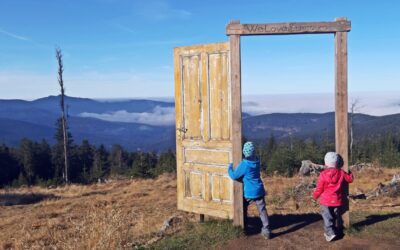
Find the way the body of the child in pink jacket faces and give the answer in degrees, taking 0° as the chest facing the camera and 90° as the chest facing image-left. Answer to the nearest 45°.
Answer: approximately 180°

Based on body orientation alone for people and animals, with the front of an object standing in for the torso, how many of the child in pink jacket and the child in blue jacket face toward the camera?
0

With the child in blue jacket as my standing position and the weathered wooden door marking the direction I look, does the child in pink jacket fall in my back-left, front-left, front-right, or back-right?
back-right

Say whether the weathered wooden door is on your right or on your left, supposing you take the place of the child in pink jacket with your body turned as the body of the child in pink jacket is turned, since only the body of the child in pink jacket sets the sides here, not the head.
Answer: on your left

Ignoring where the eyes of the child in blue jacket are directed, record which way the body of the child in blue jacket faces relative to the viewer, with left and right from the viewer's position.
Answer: facing away from the viewer and to the left of the viewer

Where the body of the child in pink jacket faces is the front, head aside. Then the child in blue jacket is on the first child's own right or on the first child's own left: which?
on the first child's own left
